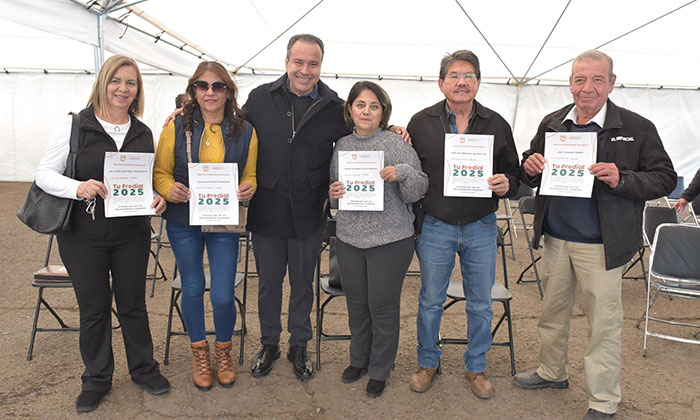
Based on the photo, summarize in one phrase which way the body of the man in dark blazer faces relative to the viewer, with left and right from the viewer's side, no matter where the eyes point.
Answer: facing the viewer

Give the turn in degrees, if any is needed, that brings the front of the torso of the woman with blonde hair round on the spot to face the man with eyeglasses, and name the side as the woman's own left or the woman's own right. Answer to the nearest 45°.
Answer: approximately 45° to the woman's own left

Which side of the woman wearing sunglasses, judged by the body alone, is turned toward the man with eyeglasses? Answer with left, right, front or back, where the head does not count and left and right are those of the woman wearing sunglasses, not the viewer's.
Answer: left

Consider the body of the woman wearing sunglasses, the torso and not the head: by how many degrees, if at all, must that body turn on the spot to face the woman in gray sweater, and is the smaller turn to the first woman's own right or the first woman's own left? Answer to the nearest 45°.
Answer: approximately 90° to the first woman's own left

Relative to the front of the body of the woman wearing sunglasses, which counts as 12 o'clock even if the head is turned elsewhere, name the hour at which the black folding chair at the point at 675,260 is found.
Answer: The black folding chair is roughly at 9 o'clock from the woman wearing sunglasses.

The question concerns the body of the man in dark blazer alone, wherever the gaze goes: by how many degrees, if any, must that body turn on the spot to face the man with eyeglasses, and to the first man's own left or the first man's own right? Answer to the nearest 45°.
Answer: approximately 90° to the first man's own left

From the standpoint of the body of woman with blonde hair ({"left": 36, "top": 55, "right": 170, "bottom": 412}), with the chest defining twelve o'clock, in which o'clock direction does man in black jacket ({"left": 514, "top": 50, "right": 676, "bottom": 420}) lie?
The man in black jacket is roughly at 10 o'clock from the woman with blonde hair.

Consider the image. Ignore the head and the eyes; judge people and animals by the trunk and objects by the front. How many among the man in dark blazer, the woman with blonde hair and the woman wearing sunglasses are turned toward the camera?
3

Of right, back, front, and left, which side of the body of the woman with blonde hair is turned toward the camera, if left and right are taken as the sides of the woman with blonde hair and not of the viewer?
front

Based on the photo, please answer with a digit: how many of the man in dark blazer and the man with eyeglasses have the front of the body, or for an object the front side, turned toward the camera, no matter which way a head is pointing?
2

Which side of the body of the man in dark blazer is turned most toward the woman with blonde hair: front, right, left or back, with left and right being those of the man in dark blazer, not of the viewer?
right

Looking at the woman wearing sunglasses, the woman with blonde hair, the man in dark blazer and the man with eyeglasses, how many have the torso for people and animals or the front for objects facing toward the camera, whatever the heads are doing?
4
